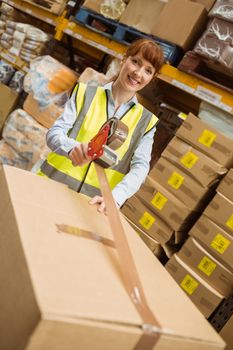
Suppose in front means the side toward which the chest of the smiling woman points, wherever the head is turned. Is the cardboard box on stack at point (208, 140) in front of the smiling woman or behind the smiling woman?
behind

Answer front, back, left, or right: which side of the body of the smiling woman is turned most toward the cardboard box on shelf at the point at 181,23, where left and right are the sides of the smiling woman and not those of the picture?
back

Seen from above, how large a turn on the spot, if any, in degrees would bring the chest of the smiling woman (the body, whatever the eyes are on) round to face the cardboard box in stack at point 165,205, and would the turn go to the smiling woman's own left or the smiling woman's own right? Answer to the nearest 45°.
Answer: approximately 135° to the smiling woman's own left

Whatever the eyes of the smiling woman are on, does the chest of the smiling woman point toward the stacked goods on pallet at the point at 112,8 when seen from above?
no

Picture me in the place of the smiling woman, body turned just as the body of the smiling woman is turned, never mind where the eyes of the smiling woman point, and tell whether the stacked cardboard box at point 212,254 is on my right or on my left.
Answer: on my left

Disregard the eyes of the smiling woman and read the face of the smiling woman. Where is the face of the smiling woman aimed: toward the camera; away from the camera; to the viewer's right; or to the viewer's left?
toward the camera

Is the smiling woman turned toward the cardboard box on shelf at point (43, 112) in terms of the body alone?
no

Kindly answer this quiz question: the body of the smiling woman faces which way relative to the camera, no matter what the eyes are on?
toward the camera

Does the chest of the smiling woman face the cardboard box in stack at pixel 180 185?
no

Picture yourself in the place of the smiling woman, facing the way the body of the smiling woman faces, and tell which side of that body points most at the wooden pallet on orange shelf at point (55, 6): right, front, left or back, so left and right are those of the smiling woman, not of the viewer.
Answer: back
